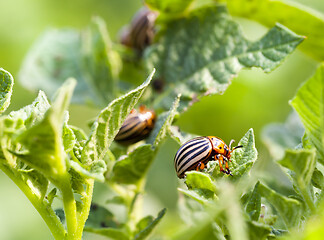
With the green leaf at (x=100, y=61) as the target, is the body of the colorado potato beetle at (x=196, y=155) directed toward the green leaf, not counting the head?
no

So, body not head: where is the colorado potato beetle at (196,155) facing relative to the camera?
to the viewer's right

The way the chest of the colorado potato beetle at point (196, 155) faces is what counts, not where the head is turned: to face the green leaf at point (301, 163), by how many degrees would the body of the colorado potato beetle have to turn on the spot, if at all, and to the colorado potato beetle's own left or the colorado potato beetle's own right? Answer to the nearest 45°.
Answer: approximately 45° to the colorado potato beetle's own right

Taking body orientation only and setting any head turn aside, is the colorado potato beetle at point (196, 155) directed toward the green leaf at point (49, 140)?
no

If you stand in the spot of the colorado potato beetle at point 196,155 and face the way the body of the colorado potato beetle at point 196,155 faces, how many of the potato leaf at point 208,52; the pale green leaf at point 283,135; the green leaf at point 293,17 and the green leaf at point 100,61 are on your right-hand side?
0

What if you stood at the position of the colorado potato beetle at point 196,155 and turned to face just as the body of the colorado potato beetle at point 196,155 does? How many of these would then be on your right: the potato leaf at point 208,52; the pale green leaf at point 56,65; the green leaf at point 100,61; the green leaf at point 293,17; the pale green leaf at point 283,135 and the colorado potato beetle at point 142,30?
0

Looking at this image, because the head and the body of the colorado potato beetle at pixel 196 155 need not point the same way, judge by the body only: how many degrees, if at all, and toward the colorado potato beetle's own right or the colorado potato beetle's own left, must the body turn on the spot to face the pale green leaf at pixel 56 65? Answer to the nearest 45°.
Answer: approximately 135° to the colorado potato beetle's own left

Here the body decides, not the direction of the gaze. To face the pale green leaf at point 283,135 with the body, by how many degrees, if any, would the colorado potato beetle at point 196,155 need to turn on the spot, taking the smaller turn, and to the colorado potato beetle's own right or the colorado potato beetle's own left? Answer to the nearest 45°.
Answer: approximately 45° to the colorado potato beetle's own left

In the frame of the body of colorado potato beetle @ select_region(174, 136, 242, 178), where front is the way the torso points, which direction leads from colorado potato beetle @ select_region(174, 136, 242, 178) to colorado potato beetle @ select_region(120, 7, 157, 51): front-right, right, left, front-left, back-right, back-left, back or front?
left

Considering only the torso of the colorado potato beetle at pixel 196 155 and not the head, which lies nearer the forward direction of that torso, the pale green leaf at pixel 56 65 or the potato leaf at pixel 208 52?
the potato leaf
